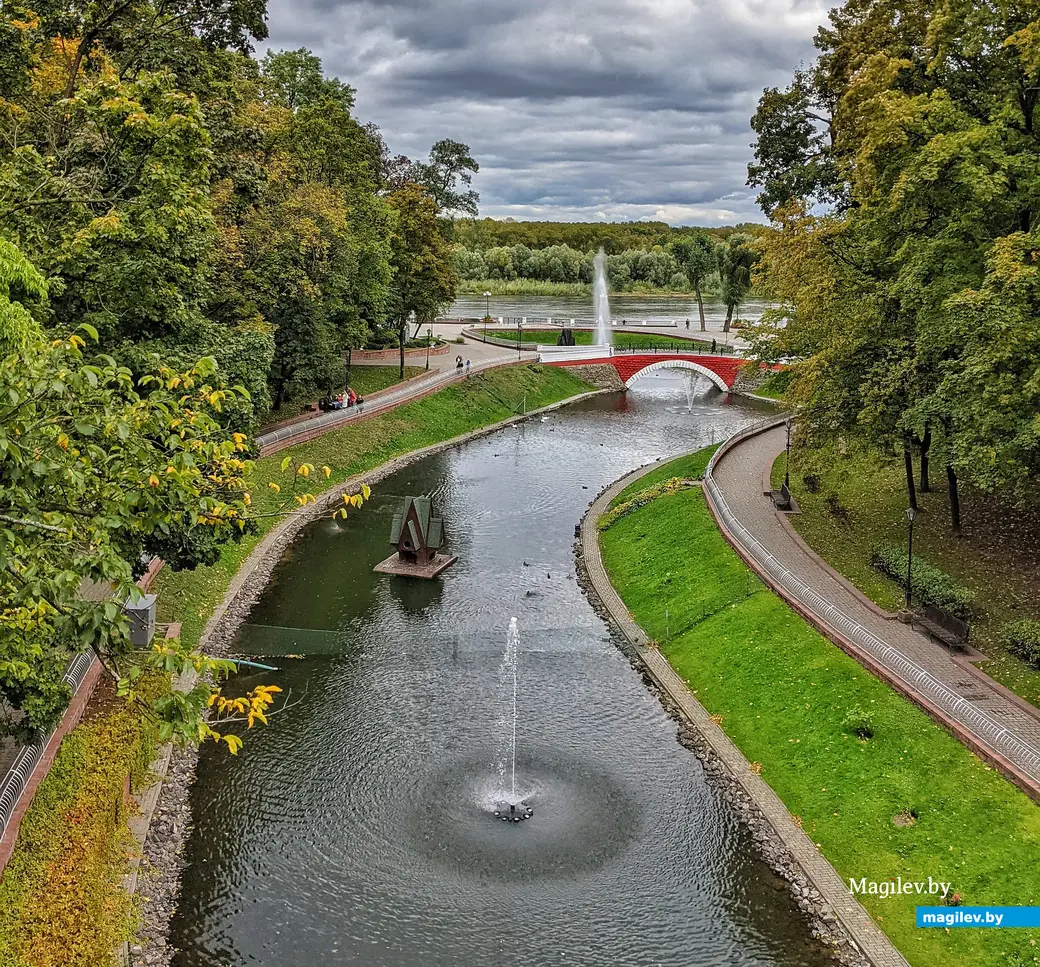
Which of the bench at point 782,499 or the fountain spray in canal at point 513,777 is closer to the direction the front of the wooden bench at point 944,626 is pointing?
the fountain spray in canal

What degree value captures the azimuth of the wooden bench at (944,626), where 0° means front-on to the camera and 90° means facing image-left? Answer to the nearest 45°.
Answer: approximately 45°

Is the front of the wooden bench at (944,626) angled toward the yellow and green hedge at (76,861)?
yes

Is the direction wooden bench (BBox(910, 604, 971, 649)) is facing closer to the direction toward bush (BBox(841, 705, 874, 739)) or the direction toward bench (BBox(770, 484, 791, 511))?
the bush

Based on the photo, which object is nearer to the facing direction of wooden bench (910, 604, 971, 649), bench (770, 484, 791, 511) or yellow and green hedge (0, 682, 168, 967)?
the yellow and green hedge

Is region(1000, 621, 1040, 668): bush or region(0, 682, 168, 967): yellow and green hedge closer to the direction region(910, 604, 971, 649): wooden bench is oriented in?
the yellow and green hedge

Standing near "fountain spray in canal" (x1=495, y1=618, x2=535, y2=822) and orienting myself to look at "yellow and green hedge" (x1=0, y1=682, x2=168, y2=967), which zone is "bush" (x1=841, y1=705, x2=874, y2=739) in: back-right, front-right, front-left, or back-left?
back-left

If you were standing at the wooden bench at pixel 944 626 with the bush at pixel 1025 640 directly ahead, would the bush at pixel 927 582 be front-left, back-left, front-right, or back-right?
back-left

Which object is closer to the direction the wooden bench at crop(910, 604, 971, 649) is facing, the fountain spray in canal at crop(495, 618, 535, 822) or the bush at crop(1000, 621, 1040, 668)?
the fountain spray in canal
